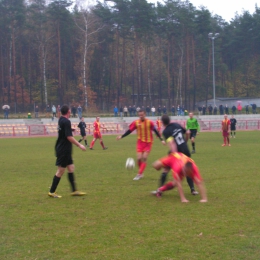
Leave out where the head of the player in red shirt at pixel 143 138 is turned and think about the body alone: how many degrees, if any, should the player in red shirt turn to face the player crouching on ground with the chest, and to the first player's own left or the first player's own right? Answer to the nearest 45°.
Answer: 0° — they already face them

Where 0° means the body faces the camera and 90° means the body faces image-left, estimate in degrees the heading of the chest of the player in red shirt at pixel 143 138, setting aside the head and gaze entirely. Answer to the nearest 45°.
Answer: approximately 0°
